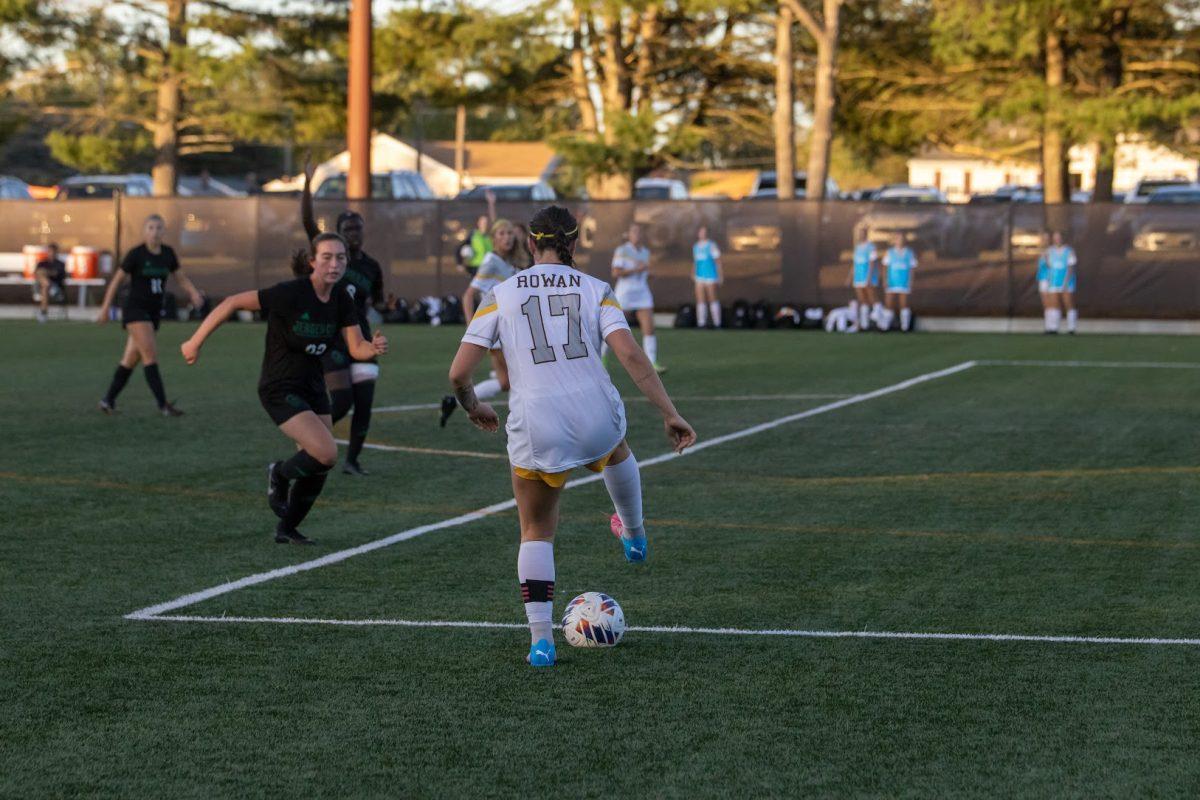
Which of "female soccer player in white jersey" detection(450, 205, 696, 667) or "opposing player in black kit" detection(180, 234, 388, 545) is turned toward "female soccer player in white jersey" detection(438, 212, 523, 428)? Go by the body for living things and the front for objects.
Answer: "female soccer player in white jersey" detection(450, 205, 696, 667)

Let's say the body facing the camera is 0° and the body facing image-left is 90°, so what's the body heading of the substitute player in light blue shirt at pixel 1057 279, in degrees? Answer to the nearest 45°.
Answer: approximately 0°

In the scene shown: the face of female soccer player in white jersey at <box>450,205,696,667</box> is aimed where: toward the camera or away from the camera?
away from the camera

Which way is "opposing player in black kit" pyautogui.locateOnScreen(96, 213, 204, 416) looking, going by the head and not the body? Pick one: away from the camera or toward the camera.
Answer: toward the camera

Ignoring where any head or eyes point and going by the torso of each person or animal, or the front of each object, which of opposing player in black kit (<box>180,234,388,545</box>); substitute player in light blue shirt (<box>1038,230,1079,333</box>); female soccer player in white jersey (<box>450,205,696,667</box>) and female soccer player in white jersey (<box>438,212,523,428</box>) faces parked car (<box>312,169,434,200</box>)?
female soccer player in white jersey (<box>450,205,696,667</box>)

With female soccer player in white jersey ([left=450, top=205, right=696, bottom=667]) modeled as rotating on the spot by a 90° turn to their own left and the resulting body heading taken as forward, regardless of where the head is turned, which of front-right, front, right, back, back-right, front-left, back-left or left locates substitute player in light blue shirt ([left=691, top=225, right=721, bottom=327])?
right

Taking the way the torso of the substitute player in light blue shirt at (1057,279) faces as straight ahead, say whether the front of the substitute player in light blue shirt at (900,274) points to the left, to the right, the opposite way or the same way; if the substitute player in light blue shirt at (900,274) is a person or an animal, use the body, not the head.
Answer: the same way

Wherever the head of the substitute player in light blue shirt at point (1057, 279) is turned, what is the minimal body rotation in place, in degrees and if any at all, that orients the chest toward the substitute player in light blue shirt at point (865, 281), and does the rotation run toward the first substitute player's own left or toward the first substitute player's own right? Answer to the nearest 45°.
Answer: approximately 90° to the first substitute player's own right

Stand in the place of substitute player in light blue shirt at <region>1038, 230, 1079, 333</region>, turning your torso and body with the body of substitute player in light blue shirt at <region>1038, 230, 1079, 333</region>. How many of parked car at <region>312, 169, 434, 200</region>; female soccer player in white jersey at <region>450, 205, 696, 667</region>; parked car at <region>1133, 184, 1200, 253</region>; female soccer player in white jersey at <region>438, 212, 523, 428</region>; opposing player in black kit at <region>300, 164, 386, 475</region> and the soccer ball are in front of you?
4

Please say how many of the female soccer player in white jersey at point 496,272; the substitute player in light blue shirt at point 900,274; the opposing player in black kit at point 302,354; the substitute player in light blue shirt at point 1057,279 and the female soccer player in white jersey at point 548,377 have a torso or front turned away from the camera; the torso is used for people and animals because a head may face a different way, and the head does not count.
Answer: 1

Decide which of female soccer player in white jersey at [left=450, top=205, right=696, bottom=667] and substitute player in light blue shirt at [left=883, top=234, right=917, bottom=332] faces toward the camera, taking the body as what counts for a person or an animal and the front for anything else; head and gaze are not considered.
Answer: the substitute player in light blue shirt

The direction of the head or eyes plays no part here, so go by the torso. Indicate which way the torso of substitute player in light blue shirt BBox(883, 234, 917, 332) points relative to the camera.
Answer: toward the camera

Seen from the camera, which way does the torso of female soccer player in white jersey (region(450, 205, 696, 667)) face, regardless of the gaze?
away from the camera

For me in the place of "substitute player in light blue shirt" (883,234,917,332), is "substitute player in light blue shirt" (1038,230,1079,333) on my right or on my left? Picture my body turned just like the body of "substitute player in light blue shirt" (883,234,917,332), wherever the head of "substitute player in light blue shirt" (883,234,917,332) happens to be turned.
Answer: on my left

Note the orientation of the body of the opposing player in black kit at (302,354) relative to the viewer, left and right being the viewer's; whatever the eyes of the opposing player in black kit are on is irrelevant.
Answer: facing the viewer and to the right of the viewer

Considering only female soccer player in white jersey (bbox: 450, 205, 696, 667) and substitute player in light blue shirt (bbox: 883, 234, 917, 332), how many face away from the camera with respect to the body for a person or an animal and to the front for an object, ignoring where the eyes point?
1
